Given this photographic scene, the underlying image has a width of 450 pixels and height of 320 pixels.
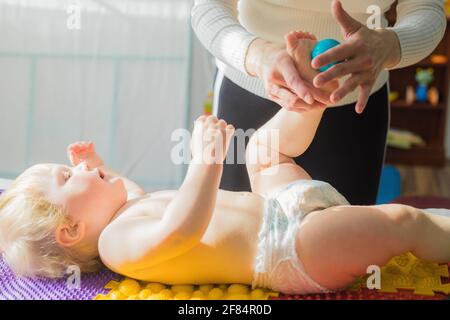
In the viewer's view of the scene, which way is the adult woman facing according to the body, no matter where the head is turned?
toward the camera

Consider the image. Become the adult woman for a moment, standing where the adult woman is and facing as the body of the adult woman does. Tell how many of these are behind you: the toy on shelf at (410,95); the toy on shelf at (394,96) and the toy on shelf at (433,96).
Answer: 3

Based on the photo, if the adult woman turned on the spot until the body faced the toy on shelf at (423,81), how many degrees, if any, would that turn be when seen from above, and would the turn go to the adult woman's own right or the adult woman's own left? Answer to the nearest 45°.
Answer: approximately 180°

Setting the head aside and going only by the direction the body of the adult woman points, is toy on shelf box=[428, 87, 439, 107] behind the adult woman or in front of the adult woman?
behind

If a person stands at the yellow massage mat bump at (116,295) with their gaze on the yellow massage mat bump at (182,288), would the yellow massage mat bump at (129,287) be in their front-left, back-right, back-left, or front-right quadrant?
front-left

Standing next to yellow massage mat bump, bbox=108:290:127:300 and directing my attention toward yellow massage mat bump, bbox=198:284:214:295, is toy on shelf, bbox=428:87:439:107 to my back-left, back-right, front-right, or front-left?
front-left
